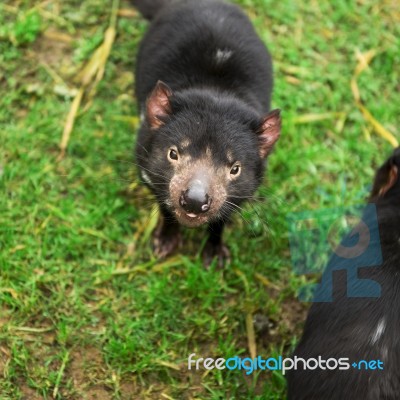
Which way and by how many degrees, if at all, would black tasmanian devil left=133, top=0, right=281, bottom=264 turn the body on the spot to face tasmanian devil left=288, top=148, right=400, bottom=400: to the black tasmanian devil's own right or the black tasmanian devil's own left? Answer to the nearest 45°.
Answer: approximately 45° to the black tasmanian devil's own left

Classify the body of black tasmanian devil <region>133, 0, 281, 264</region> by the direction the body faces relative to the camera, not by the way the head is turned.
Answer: toward the camera
